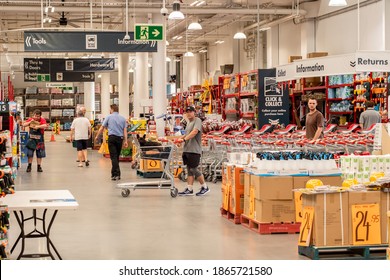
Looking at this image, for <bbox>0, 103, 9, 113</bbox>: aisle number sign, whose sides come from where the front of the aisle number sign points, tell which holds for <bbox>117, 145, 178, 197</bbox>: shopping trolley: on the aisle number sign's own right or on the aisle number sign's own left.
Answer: on the aisle number sign's own left

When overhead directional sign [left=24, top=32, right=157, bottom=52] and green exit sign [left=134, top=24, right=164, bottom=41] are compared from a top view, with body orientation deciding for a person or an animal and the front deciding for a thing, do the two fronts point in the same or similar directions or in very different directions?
same or similar directions

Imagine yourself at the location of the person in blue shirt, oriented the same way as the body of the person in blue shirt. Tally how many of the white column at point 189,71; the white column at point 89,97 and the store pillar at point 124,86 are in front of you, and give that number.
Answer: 3

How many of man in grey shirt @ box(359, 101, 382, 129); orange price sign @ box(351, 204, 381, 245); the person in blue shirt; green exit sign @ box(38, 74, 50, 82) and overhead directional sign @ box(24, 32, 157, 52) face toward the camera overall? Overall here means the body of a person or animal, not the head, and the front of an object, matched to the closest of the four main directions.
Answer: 3

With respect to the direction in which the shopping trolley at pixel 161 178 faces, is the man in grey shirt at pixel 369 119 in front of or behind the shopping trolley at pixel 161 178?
behind

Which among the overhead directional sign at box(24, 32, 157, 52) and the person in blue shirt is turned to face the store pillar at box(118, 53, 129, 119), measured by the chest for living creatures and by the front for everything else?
the person in blue shirt

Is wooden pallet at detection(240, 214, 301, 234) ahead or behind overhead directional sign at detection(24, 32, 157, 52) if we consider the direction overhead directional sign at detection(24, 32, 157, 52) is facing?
ahead

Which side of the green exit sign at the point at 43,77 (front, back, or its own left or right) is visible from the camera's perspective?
front

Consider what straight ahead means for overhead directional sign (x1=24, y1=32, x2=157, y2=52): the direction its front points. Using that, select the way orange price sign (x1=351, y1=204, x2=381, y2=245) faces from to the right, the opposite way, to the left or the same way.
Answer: the same way

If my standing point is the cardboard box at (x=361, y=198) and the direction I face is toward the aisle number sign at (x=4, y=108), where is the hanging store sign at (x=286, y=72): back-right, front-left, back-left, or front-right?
front-right

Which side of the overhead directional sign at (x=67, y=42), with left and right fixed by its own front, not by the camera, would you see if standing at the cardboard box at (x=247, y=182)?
front

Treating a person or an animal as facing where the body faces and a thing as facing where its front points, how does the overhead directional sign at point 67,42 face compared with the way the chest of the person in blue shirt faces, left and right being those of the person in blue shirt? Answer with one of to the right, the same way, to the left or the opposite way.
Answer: the opposite way

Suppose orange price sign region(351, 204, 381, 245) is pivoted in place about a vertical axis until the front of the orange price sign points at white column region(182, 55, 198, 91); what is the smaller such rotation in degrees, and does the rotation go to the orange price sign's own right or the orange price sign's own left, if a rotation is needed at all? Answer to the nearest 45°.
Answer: approximately 180°

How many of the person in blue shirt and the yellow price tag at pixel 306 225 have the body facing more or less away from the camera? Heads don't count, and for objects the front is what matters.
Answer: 1
